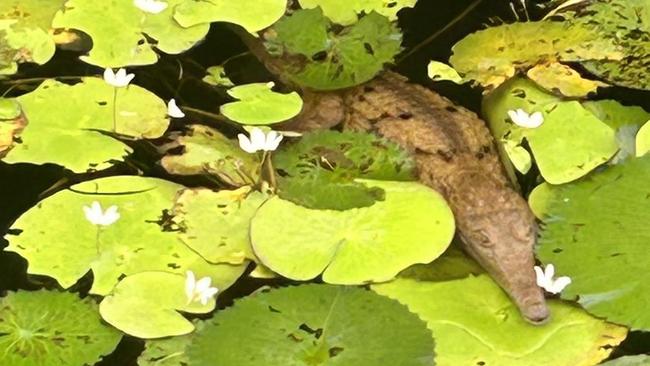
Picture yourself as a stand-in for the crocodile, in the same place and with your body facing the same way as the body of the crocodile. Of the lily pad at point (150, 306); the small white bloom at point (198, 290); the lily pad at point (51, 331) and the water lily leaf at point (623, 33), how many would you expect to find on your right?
3

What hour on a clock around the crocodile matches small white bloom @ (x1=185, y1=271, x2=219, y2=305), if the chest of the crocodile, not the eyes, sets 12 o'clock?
The small white bloom is roughly at 3 o'clock from the crocodile.

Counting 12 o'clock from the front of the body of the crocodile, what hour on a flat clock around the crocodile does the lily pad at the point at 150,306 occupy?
The lily pad is roughly at 3 o'clock from the crocodile.

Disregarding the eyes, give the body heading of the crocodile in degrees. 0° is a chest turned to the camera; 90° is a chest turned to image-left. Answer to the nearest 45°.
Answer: approximately 315°

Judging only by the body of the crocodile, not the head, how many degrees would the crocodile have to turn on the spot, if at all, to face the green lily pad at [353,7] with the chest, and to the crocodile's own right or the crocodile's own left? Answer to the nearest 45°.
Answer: approximately 180°

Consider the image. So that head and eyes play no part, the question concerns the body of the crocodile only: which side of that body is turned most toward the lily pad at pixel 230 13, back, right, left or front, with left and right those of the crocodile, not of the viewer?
back

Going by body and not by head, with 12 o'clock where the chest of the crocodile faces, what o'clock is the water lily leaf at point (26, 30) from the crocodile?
The water lily leaf is roughly at 5 o'clock from the crocodile.

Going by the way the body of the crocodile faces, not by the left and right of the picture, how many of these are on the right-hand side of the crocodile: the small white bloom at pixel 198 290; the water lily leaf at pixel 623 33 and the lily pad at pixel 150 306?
2
